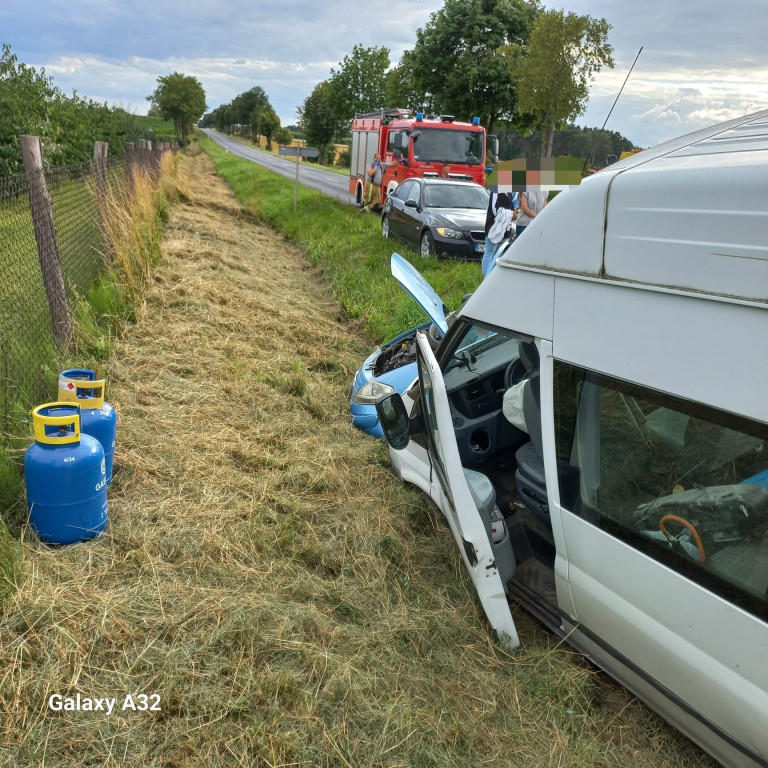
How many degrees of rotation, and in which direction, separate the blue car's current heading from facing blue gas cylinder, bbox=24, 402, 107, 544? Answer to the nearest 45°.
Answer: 0° — it already faces it

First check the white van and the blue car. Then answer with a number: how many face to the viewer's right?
0

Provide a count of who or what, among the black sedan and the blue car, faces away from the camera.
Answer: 0

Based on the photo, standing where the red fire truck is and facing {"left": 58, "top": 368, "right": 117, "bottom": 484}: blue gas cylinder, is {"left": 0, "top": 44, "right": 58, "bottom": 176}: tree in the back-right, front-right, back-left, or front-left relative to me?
front-right

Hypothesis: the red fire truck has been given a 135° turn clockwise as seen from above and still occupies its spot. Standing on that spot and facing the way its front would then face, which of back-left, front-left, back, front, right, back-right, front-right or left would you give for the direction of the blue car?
left

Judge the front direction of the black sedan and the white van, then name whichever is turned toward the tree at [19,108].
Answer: the white van

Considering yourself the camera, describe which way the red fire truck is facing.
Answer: facing the viewer and to the right of the viewer

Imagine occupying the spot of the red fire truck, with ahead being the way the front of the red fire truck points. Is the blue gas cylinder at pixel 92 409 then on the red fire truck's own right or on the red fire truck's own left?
on the red fire truck's own right

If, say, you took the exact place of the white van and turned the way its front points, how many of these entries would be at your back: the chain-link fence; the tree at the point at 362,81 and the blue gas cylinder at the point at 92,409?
0

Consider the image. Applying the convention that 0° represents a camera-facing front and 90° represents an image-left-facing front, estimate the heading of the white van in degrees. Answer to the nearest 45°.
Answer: approximately 135°

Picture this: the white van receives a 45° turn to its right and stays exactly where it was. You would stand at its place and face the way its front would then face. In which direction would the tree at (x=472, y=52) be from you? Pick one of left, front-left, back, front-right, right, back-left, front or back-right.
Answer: front

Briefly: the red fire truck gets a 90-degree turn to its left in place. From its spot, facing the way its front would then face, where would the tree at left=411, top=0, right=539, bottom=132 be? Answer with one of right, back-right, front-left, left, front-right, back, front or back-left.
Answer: front-left

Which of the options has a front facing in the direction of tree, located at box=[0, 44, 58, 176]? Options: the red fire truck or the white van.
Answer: the white van

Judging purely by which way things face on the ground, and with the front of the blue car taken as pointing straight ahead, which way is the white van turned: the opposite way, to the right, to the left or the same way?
to the right

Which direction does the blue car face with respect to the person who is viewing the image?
facing the viewer and to the left of the viewer

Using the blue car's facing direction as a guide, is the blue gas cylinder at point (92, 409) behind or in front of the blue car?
in front

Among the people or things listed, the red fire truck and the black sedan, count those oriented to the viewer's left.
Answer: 0
